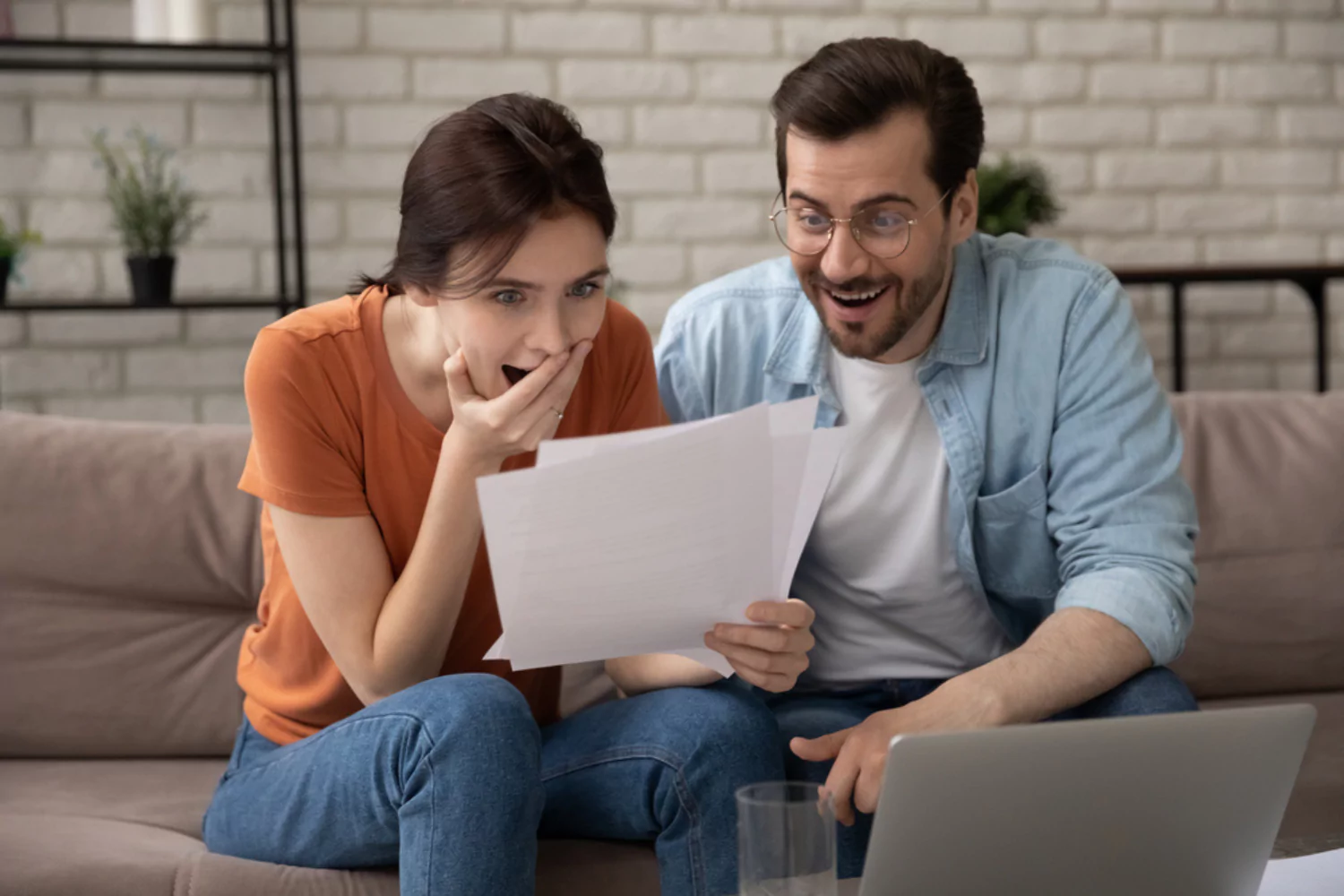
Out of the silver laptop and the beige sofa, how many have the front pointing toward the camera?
1

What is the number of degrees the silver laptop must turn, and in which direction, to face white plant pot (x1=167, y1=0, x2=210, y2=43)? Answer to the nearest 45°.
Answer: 0° — it already faces it

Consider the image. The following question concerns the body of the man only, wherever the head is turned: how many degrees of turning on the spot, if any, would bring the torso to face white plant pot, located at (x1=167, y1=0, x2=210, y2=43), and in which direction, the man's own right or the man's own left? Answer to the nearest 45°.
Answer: approximately 90° to the man's own right

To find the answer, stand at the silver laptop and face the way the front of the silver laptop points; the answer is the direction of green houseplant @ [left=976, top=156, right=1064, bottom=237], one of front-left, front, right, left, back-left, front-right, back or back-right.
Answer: front-right

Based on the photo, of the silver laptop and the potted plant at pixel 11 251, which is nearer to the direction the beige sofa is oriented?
the silver laptop

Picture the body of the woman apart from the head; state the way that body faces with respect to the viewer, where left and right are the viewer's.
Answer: facing the viewer and to the right of the viewer

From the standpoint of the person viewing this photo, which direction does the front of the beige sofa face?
facing the viewer

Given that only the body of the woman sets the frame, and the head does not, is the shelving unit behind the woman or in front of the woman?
behind

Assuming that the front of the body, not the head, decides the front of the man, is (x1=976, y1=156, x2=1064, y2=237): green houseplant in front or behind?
behind

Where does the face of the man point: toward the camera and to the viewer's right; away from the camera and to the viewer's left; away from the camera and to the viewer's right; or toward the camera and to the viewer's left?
toward the camera and to the viewer's left

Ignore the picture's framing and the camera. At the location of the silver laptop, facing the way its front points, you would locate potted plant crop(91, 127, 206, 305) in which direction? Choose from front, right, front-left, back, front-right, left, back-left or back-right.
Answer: front

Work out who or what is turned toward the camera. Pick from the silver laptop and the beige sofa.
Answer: the beige sofa

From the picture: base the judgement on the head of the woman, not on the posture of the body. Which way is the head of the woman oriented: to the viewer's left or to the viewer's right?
to the viewer's right
